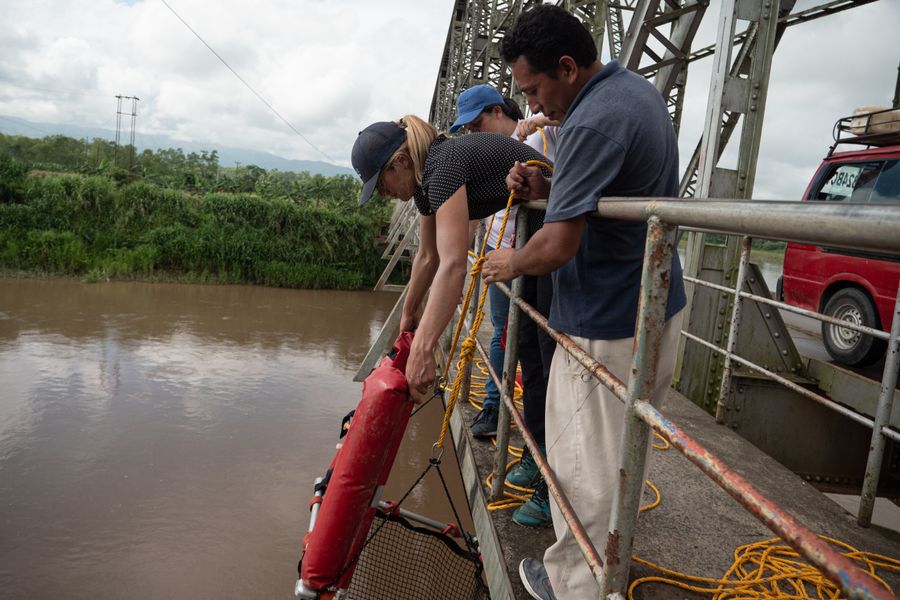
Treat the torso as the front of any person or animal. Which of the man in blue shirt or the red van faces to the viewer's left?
the man in blue shirt

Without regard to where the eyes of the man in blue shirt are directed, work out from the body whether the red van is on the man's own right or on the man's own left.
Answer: on the man's own right

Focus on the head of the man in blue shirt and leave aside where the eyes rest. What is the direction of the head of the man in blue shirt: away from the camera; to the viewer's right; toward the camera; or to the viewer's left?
to the viewer's left

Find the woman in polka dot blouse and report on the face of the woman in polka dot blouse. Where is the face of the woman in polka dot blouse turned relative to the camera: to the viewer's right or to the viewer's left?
to the viewer's left

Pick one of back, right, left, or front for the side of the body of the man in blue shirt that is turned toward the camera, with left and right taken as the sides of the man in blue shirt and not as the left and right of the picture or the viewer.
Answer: left
